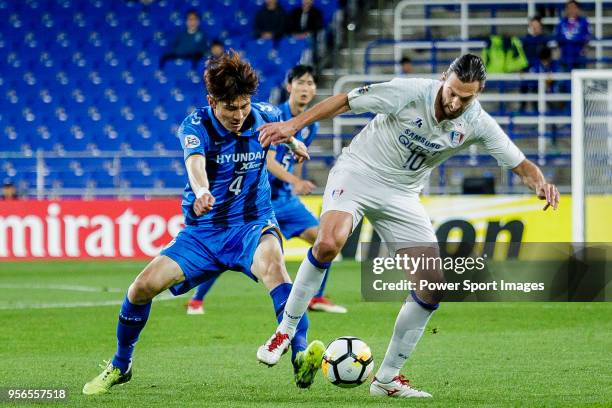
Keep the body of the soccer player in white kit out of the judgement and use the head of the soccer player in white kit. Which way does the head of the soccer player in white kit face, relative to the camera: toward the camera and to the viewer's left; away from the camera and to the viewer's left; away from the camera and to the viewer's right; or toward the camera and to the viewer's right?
toward the camera and to the viewer's left

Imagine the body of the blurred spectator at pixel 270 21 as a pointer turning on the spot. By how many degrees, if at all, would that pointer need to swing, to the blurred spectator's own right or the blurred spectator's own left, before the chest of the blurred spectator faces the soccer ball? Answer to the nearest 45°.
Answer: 0° — they already face it

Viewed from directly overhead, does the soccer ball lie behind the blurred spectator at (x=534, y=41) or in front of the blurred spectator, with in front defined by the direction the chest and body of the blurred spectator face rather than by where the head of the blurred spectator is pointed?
in front

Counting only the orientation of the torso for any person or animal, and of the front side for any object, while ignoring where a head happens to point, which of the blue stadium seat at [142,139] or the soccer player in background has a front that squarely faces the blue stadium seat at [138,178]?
the blue stadium seat at [142,139]

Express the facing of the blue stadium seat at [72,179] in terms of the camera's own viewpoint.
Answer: facing the viewer

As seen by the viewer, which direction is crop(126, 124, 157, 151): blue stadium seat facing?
toward the camera

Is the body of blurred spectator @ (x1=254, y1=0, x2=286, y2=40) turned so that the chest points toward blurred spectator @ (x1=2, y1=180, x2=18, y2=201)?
no

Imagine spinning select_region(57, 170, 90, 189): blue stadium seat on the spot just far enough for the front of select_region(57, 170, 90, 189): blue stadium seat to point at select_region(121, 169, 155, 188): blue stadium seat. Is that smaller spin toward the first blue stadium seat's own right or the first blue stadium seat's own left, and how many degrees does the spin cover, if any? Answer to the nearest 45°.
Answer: approximately 90° to the first blue stadium seat's own left

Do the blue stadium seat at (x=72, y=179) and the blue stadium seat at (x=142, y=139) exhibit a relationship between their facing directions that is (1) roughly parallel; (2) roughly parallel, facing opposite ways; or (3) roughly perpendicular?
roughly parallel

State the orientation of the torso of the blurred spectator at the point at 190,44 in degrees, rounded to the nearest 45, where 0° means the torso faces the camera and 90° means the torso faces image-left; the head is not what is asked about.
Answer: approximately 0°

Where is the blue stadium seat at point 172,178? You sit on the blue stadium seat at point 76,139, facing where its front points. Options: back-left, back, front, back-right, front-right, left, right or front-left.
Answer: front-left

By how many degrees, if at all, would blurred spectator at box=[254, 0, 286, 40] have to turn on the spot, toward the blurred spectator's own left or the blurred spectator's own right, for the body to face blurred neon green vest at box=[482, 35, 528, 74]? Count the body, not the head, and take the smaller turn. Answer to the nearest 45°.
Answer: approximately 45° to the blurred spectator's own left

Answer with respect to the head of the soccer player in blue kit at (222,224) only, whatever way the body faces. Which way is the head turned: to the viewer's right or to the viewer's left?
to the viewer's right

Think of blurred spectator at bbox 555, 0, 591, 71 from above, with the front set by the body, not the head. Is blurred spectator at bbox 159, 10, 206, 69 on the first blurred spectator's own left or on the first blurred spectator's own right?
on the first blurred spectator's own right

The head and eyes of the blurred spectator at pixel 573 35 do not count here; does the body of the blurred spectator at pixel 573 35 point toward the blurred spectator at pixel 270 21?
no

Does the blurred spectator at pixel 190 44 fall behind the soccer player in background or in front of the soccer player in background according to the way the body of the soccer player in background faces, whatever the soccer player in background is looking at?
behind

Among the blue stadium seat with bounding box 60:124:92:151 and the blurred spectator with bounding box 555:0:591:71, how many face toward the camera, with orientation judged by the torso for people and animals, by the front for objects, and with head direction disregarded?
2

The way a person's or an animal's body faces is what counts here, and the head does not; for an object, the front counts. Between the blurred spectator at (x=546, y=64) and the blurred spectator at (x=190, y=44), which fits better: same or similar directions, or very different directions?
same or similar directions

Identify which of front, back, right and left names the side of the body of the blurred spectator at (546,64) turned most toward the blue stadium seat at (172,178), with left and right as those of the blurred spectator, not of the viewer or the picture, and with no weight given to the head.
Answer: right

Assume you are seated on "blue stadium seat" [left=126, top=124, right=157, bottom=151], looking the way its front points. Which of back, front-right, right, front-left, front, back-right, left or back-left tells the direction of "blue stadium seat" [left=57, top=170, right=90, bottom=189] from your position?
front-right

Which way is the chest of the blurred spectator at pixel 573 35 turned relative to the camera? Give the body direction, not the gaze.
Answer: toward the camera

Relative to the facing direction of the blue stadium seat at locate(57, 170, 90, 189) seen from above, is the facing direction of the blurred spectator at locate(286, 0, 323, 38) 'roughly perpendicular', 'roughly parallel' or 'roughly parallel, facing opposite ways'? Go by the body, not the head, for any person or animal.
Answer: roughly parallel
